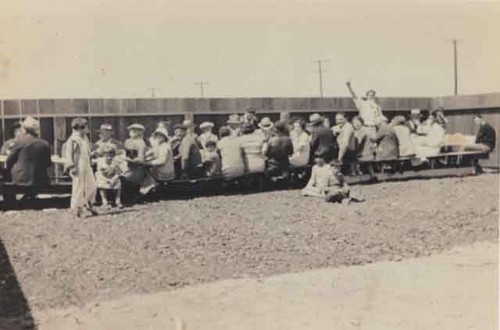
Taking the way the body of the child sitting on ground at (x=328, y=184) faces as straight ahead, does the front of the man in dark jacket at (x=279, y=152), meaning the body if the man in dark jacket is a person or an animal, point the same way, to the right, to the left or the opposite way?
the opposite way

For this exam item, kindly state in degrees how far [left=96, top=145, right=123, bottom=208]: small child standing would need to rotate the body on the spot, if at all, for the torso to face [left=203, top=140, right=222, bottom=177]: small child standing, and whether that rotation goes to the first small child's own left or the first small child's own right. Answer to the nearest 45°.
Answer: approximately 135° to the first small child's own left

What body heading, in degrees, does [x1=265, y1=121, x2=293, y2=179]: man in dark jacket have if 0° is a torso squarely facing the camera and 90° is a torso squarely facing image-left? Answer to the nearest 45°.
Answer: approximately 180°

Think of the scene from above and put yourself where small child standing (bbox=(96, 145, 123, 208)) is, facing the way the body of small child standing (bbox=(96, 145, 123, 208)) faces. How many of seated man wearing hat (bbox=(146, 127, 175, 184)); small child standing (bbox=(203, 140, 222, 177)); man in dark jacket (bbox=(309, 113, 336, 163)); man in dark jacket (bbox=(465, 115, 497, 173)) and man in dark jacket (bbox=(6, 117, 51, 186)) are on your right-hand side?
1

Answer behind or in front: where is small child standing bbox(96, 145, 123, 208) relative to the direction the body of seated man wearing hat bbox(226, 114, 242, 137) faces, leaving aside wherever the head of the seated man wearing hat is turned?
in front

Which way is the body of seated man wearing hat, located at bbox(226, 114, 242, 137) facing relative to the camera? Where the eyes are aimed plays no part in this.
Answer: toward the camera

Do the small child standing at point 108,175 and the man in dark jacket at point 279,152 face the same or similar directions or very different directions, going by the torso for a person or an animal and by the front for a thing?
very different directions

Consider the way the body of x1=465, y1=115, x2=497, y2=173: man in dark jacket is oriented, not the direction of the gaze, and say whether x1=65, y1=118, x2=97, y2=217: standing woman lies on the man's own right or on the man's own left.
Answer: on the man's own left

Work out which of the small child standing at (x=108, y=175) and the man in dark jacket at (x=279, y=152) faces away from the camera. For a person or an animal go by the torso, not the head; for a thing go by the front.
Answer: the man in dark jacket

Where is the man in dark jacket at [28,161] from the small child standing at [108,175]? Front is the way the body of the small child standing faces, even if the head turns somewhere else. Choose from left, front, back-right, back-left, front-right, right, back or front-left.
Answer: right

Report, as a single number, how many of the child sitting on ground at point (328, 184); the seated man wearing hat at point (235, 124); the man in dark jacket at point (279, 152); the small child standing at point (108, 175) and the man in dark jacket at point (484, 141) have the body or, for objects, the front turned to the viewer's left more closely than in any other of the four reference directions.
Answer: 1

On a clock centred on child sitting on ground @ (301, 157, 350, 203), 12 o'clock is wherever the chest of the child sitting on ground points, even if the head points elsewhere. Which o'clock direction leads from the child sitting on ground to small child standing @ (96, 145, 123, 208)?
The small child standing is roughly at 2 o'clock from the child sitting on ground.

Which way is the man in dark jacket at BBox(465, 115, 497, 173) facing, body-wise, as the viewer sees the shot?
to the viewer's left

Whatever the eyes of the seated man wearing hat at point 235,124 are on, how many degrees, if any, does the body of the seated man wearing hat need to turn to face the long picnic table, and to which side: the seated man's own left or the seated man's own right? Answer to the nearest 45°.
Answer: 0° — they already face it

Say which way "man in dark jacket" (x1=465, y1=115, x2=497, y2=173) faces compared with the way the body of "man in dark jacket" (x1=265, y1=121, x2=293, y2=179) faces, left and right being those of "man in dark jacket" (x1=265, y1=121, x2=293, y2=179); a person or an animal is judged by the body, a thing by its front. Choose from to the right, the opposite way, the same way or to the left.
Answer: to the left

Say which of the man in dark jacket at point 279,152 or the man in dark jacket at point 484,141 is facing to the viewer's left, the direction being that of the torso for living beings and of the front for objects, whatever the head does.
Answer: the man in dark jacket at point 484,141

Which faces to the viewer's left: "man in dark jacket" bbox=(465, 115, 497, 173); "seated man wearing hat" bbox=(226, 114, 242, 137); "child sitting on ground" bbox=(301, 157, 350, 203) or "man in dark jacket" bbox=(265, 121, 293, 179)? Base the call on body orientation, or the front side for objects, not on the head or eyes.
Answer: "man in dark jacket" bbox=(465, 115, 497, 173)

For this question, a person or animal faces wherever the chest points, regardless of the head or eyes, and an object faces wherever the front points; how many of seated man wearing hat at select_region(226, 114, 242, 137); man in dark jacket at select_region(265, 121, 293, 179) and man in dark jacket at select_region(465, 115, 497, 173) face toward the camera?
1
